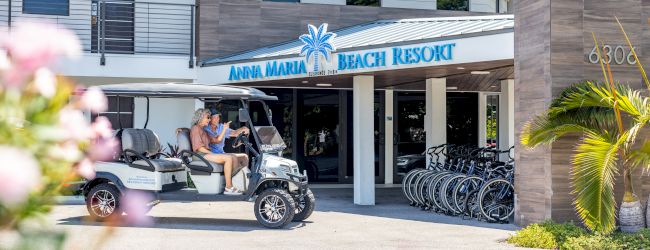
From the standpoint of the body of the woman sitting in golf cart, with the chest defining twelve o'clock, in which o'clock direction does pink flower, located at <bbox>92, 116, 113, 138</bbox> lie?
The pink flower is roughly at 3 o'clock from the woman sitting in golf cart.

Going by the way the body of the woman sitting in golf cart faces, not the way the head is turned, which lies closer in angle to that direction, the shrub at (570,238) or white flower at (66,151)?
the shrub

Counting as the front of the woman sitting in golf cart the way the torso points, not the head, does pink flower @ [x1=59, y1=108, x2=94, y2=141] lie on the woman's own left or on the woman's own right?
on the woman's own right

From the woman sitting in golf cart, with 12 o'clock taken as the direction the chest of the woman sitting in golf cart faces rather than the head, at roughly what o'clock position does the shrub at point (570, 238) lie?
The shrub is roughly at 1 o'clock from the woman sitting in golf cart.

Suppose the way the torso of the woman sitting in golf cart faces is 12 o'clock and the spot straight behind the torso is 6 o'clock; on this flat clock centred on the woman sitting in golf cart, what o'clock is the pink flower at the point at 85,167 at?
The pink flower is roughly at 3 o'clock from the woman sitting in golf cart.

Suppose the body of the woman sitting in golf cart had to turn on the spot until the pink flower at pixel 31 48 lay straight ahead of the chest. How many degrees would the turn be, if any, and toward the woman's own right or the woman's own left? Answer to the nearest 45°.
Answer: approximately 90° to the woman's own right

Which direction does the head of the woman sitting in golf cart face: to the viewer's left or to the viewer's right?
to the viewer's right

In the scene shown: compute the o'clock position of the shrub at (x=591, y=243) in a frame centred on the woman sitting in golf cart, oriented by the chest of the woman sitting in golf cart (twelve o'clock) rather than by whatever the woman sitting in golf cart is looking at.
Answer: The shrub is roughly at 1 o'clock from the woman sitting in golf cart.

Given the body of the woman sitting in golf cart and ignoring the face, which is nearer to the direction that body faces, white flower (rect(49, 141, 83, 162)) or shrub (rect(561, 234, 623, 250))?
the shrub

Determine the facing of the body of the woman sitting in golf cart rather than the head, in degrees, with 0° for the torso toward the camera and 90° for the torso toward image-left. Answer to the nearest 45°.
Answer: approximately 270°

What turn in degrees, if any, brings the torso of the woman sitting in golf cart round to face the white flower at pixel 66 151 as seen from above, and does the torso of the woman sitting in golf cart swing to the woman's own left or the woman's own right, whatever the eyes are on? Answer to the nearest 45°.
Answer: approximately 90° to the woman's own right

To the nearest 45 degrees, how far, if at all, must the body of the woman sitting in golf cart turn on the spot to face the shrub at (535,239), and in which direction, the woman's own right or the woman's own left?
approximately 45° to the woman's own right

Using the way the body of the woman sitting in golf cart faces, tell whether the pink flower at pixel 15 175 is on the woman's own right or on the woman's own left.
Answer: on the woman's own right
